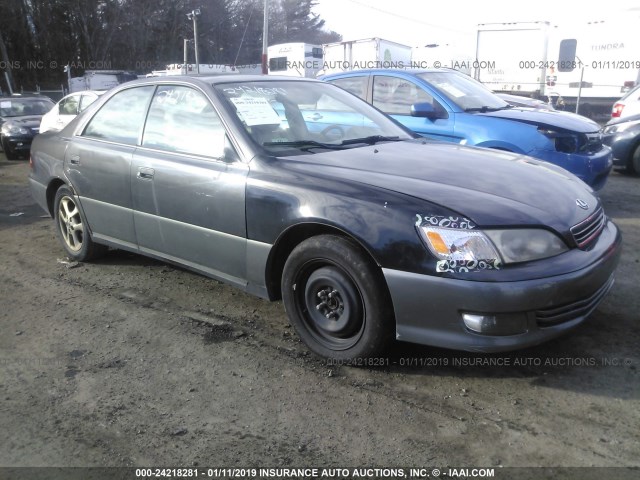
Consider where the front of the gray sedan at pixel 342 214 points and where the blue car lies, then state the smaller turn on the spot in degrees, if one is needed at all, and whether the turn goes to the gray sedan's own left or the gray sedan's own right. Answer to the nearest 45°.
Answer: approximately 90° to the gray sedan's own left

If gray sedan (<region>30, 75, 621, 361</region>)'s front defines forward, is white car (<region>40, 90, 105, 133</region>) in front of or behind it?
behind

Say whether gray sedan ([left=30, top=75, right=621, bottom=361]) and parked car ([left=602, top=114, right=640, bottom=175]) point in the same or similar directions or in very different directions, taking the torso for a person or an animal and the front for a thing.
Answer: very different directions

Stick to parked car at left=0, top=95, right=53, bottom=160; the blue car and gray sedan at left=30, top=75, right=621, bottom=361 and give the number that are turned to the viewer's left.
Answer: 0

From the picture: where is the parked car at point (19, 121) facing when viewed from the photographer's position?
facing the viewer and to the right of the viewer

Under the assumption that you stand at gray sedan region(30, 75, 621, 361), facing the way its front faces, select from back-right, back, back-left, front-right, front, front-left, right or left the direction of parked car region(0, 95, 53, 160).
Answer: back

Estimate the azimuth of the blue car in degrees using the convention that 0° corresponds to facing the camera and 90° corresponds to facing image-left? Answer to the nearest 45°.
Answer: approximately 315°

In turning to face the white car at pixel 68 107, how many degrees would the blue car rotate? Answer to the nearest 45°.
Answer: approximately 180°
